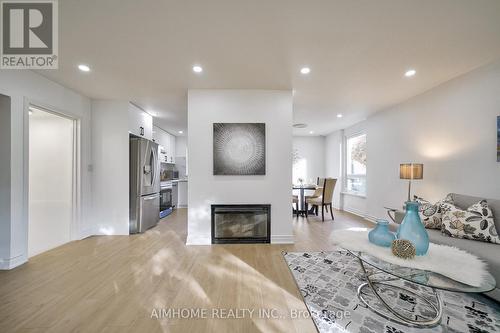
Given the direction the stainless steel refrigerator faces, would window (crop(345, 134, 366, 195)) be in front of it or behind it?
in front

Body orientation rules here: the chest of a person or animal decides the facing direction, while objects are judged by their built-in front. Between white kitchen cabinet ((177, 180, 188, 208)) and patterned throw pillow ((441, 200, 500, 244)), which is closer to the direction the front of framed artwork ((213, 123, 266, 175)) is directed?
the patterned throw pillow

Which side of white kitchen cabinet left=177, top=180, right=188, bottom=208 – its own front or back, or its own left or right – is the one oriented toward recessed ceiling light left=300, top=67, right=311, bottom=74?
front

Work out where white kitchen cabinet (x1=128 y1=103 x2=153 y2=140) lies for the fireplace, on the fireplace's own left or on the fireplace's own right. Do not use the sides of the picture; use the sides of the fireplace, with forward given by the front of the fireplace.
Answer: on the fireplace's own right

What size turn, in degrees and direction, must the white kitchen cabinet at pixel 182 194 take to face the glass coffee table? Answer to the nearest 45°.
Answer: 0° — it already faces it

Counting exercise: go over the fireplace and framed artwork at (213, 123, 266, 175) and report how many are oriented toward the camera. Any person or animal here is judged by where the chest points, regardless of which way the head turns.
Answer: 2

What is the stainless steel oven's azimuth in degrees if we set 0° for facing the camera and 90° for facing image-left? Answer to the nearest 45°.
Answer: approximately 315°
